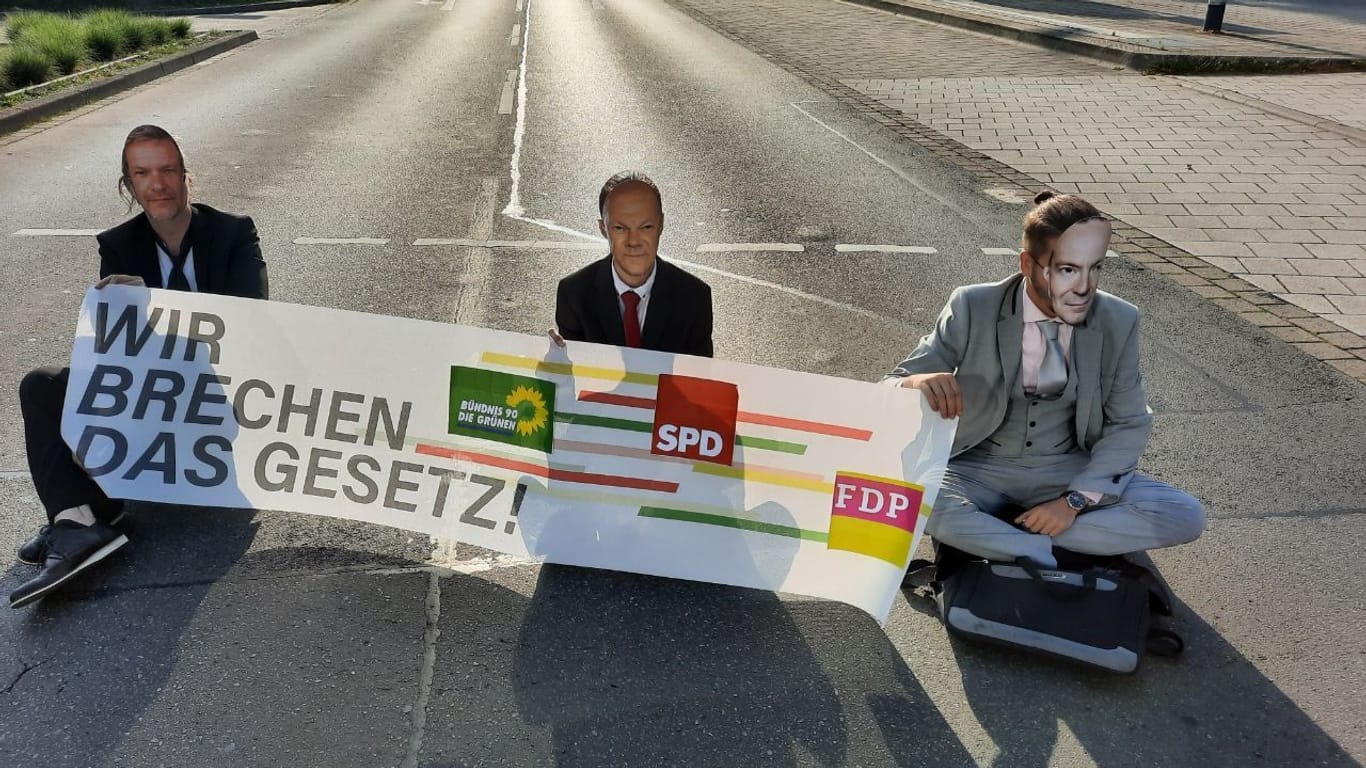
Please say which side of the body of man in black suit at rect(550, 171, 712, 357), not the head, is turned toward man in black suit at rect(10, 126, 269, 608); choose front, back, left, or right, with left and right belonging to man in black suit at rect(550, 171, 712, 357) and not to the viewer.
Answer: right

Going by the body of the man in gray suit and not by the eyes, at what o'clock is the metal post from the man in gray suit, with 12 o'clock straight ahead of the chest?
The metal post is roughly at 6 o'clock from the man in gray suit.

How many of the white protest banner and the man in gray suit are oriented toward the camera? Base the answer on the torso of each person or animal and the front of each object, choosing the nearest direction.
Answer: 2

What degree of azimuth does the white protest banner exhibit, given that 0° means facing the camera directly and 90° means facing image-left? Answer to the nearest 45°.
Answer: approximately 0°

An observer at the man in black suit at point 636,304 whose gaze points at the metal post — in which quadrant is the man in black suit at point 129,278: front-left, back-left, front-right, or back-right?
back-left

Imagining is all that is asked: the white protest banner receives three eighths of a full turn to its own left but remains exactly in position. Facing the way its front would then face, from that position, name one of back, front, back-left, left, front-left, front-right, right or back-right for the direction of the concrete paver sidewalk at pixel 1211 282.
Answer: front

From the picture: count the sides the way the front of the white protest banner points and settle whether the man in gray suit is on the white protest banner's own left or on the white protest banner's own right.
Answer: on the white protest banner's own left

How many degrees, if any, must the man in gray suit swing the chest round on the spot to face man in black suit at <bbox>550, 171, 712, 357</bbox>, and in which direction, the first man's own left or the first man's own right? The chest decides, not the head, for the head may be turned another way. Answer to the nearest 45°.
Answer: approximately 90° to the first man's own right

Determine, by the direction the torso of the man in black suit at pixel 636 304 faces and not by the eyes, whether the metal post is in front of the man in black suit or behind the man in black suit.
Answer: behind
